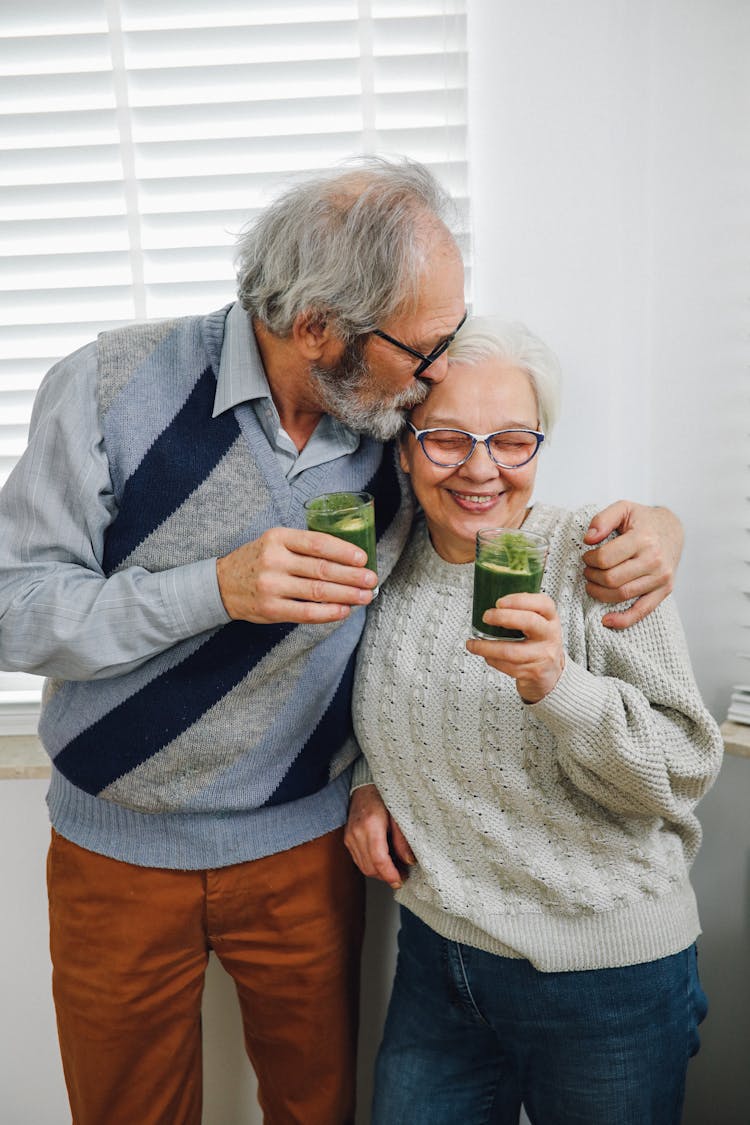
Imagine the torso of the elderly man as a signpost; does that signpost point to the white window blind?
no

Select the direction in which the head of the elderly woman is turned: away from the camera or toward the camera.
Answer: toward the camera

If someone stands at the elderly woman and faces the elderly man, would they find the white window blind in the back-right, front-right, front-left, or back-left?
front-right

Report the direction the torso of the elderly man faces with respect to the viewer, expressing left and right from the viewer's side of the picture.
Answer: facing the viewer and to the right of the viewer
